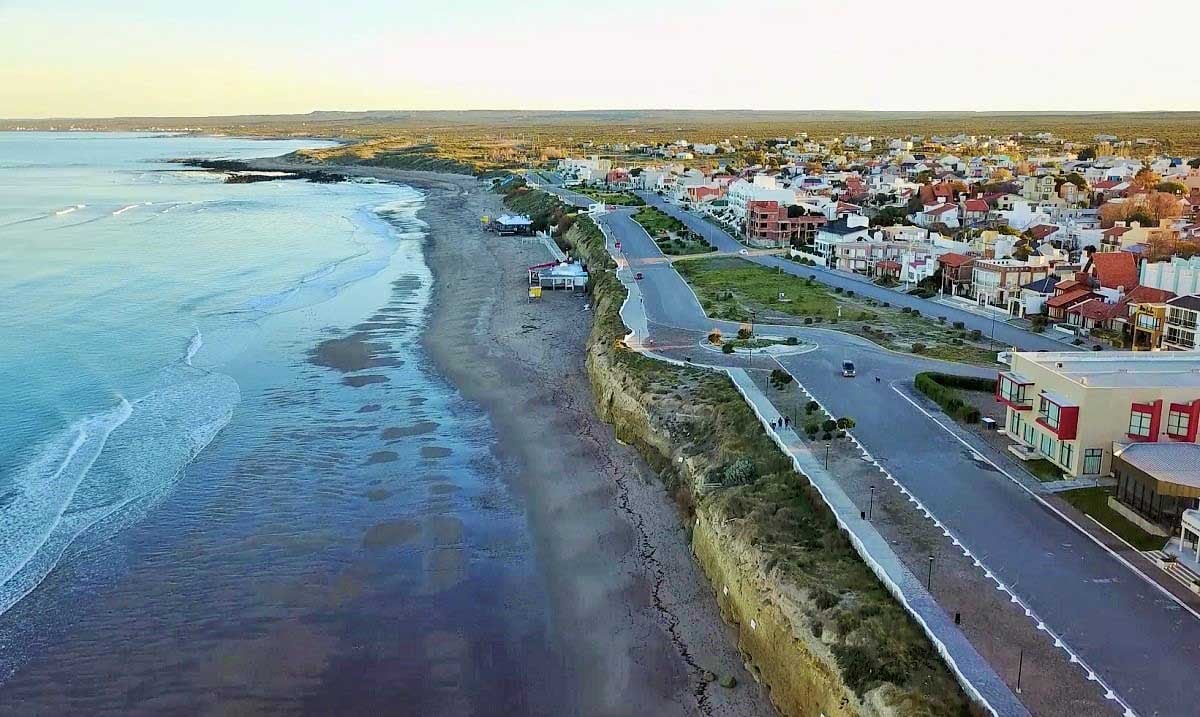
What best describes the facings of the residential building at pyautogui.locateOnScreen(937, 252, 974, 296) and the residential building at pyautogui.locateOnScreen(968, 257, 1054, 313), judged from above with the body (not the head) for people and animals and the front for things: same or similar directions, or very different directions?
same or similar directions

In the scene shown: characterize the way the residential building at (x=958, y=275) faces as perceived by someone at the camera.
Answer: facing the viewer and to the left of the viewer

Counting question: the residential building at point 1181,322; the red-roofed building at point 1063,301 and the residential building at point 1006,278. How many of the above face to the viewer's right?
0

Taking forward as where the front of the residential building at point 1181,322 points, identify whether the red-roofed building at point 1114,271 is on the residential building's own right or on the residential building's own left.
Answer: on the residential building's own right

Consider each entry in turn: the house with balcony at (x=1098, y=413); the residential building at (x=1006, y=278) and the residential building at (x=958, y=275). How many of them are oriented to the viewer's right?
0

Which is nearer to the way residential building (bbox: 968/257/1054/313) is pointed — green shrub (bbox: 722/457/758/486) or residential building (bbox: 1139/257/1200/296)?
the green shrub

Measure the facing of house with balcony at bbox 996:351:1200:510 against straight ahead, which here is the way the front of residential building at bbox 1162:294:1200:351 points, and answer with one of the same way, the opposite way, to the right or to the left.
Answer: the same way

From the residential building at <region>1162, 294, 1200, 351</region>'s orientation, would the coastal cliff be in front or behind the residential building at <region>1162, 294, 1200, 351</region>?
in front

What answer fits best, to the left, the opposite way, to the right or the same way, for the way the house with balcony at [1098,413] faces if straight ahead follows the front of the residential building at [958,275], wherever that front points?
the same way

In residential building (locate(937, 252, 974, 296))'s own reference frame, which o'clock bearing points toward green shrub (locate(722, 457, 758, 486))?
The green shrub is roughly at 11 o'clock from the residential building.

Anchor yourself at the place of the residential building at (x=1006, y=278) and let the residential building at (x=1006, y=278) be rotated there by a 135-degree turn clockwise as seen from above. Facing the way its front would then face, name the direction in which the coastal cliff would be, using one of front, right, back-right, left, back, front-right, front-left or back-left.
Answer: back

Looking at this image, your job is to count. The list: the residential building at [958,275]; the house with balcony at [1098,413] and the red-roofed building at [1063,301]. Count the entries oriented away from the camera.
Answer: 0

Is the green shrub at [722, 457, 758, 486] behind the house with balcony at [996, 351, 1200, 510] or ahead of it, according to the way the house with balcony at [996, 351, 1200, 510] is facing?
ahead

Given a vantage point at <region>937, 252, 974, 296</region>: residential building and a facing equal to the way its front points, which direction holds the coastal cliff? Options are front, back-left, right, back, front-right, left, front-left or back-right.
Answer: front-left

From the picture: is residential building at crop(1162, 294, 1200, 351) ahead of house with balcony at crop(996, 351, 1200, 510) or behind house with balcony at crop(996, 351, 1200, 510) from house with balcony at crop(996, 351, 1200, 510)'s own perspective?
behind

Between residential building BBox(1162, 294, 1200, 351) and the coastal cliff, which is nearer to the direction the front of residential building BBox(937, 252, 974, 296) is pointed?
the coastal cliff

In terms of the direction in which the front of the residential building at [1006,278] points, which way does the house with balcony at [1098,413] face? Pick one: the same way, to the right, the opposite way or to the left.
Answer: the same way
